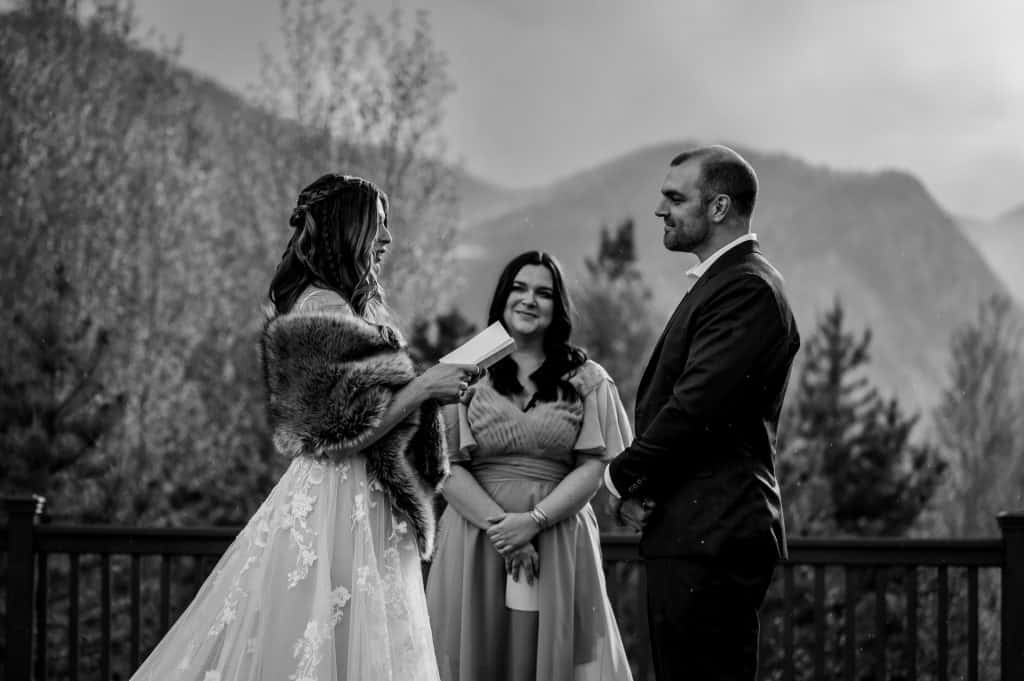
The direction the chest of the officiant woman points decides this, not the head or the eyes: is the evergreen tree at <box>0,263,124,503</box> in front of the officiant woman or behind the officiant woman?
behind

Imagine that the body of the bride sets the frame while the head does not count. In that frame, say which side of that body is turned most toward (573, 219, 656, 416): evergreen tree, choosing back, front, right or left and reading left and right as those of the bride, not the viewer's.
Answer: left

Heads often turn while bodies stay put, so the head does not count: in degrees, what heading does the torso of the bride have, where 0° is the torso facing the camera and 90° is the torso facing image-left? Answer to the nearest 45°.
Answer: approximately 270°

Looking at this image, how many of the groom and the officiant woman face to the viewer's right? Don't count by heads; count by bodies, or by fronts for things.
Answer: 0

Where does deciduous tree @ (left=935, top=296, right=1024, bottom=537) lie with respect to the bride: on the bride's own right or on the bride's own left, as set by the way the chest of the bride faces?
on the bride's own left

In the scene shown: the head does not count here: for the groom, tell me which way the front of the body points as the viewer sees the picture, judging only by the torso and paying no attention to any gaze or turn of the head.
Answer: to the viewer's left

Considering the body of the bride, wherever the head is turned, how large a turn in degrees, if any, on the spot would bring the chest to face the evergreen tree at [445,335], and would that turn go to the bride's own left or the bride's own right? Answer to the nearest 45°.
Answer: approximately 90° to the bride's own left

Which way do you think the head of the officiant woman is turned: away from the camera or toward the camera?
toward the camera

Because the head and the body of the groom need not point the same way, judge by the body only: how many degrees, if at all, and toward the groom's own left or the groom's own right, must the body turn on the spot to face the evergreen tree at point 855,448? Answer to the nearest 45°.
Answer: approximately 90° to the groom's own right

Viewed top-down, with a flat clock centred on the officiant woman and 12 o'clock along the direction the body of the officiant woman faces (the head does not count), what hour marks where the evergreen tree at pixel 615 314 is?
The evergreen tree is roughly at 6 o'clock from the officiant woman.

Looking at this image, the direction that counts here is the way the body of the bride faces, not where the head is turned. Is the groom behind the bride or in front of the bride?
in front

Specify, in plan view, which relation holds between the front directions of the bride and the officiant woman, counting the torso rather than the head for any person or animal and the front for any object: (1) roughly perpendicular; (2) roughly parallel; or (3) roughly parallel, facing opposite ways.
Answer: roughly perpendicular

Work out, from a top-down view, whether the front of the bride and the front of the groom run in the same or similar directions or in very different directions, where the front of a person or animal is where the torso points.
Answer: very different directions

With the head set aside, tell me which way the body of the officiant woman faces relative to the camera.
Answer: toward the camera

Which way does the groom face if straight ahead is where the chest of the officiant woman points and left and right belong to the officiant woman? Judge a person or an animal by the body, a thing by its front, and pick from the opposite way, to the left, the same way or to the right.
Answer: to the right

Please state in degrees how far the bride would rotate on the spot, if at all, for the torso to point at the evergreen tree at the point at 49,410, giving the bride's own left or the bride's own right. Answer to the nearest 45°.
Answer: approximately 90° to the bride's own left

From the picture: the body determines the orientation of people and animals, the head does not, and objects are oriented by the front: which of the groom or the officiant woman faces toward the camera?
the officiant woman
